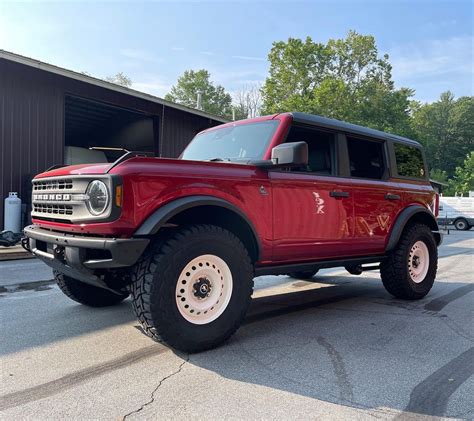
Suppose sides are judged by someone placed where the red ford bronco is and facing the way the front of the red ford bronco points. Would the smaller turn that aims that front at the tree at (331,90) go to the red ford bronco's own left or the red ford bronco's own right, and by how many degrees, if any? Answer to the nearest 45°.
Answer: approximately 135° to the red ford bronco's own right

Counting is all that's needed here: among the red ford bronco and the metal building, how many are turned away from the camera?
0

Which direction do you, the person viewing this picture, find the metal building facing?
facing the viewer and to the right of the viewer

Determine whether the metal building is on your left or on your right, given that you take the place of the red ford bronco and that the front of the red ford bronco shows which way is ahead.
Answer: on your right

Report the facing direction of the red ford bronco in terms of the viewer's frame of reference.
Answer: facing the viewer and to the left of the viewer

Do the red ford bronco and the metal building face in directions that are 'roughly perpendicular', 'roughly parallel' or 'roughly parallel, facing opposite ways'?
roughly perpendicular

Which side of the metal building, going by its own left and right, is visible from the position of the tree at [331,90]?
left
